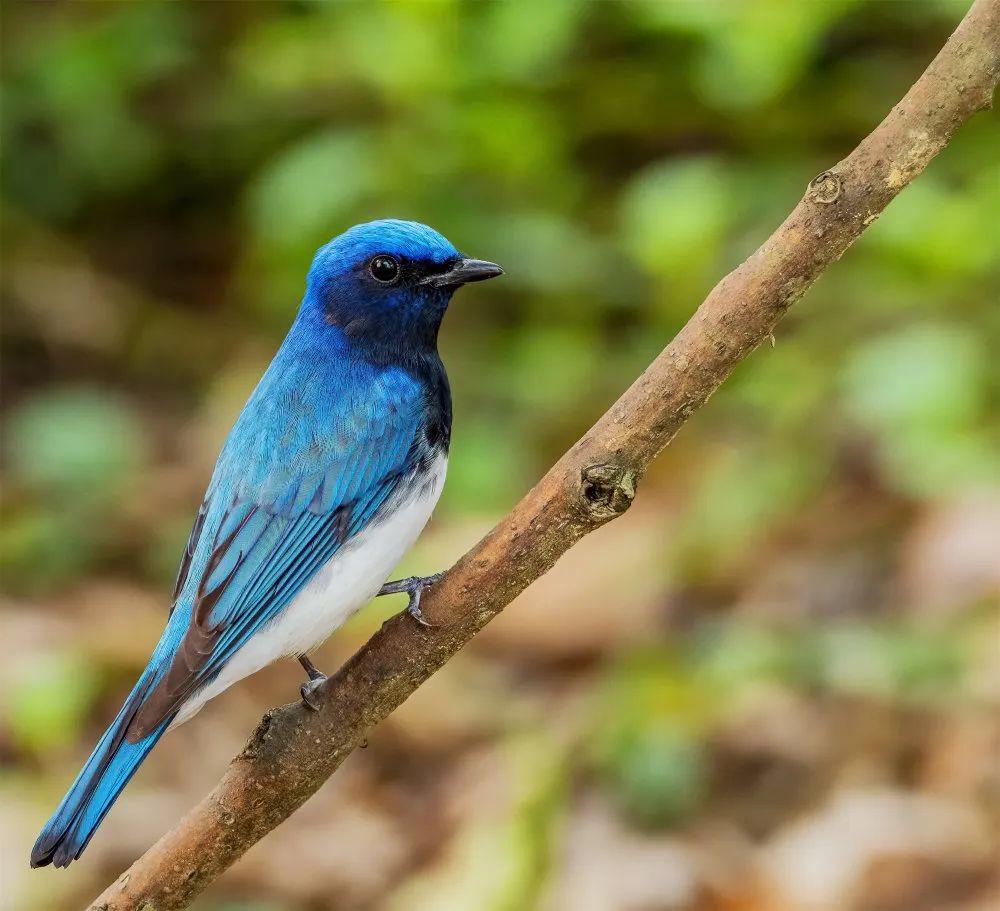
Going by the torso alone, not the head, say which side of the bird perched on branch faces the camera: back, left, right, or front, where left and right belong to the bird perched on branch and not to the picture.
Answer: right
